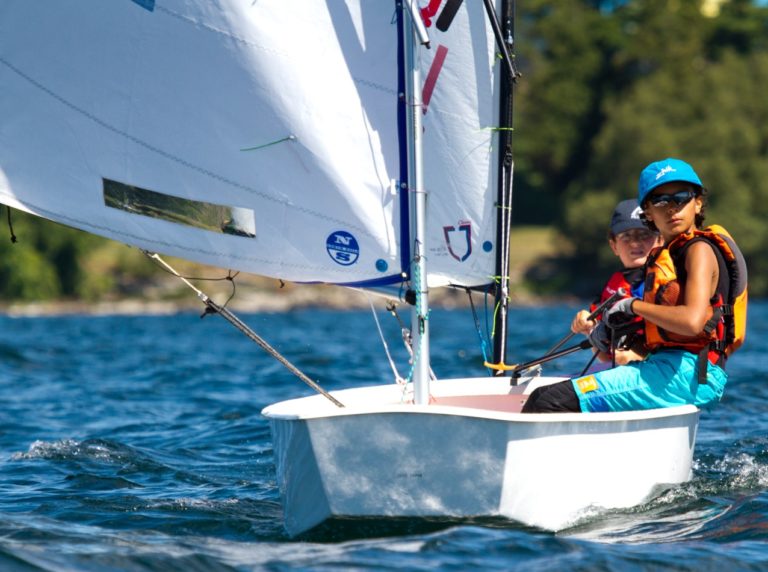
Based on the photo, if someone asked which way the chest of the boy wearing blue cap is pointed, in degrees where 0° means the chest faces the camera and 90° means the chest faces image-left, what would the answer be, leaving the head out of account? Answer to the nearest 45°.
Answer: approximately 90°
